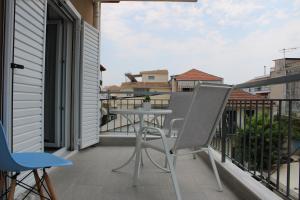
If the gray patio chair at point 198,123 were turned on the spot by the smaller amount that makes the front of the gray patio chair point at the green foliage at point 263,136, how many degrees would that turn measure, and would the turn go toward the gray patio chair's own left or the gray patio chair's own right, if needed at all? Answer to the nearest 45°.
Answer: approximately 90° to the gray patio chair's own right

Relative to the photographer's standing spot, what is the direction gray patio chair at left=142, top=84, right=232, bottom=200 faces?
facing away from the viewer and to the left of the viewer

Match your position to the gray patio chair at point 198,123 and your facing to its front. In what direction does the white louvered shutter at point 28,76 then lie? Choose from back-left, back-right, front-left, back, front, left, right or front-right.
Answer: front-left

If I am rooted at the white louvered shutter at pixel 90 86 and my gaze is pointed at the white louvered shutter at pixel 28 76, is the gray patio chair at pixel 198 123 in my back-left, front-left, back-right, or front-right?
front-left

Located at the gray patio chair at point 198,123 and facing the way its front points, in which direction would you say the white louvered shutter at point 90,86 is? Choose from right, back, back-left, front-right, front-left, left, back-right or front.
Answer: front

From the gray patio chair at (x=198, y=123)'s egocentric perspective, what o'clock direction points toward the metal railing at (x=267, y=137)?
The metal railing is roughly at 4 o'clock from the gray patio chair.

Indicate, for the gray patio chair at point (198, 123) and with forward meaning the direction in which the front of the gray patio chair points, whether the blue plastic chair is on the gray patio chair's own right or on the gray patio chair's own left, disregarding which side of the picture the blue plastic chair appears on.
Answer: on the gray patio chair's own left

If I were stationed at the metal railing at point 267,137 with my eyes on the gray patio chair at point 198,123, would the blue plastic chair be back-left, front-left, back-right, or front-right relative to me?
front-left
